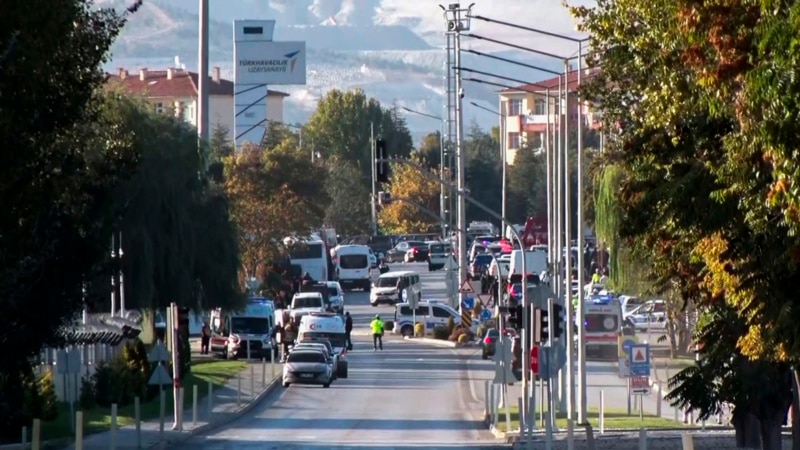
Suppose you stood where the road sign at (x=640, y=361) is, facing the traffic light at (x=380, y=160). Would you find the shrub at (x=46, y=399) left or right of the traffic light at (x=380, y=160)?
left

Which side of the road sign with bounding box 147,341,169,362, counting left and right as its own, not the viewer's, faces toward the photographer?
back

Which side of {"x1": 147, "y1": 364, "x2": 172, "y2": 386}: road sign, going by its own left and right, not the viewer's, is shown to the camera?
back

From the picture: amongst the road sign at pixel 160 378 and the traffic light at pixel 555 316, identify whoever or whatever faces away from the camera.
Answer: the road sign
